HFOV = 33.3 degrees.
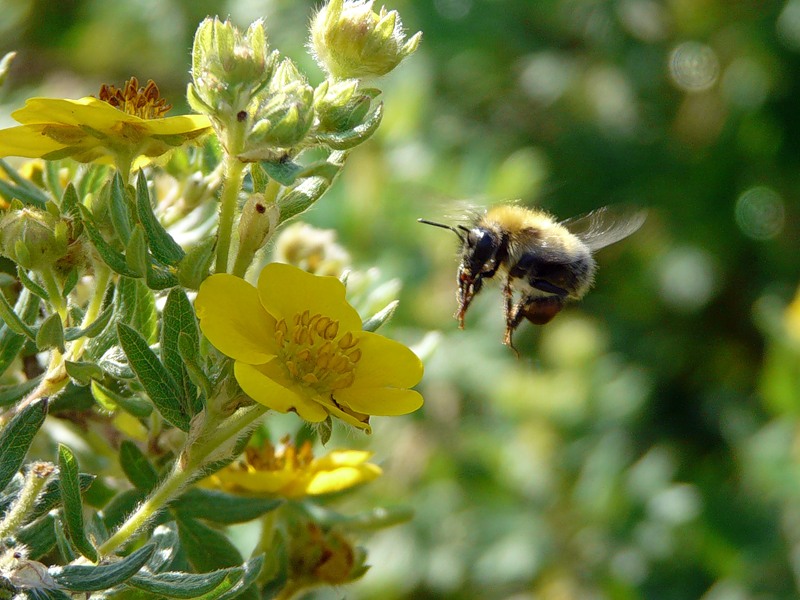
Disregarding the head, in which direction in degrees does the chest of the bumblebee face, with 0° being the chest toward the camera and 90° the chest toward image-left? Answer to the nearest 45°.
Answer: approximately 90°

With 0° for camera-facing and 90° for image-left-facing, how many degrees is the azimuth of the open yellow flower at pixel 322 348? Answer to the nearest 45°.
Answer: approximately 315°

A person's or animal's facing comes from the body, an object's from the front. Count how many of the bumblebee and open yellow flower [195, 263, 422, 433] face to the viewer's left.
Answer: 1

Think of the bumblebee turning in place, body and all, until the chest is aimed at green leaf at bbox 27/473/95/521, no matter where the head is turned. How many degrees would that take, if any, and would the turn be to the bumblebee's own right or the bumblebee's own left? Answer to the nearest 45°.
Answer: approximately 45° to the bumblebee's own left
